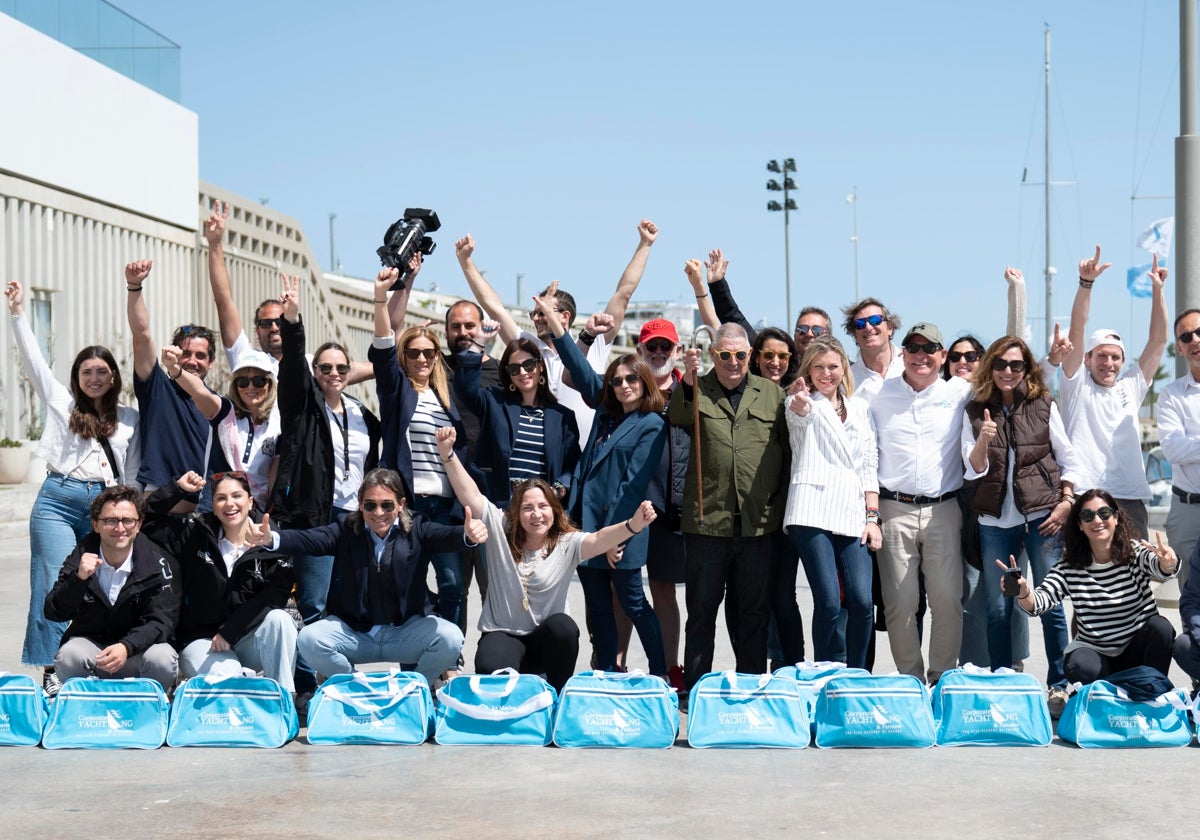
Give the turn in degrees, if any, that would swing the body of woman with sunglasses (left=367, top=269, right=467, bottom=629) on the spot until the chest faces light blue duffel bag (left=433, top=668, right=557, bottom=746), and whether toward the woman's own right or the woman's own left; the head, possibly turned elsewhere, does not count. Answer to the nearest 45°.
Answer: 0° — they already face it

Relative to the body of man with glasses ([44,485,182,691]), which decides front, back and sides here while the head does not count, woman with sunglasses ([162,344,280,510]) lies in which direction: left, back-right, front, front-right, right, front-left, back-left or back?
back-left

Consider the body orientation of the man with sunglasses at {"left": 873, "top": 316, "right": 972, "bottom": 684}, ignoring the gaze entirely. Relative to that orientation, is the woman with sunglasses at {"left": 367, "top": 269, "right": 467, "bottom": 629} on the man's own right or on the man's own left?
on the man's own right

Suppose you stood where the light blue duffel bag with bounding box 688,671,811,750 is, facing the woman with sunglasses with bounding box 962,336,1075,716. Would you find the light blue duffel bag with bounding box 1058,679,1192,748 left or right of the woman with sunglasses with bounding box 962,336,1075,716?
right

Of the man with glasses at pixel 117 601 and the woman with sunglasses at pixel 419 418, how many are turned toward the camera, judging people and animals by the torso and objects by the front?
2

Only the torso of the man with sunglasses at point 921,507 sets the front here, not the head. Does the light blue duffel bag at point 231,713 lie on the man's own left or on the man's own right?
on the man's own right

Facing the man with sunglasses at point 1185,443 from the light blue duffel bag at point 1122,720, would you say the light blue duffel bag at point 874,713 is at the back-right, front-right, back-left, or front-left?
back-left

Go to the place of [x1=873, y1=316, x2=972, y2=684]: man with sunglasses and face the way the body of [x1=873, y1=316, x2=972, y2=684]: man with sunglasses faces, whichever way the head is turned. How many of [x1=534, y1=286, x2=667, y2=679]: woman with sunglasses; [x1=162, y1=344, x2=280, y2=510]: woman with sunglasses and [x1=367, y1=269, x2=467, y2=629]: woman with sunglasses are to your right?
3
